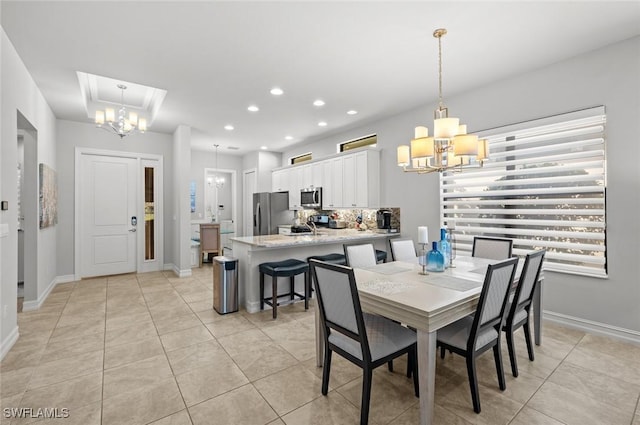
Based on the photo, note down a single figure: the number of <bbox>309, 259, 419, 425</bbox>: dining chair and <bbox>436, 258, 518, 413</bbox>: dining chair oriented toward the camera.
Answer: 0

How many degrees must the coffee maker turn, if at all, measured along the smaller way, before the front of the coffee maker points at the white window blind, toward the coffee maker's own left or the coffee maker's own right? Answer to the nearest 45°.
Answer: approximately 90° to the coffee maker's own left

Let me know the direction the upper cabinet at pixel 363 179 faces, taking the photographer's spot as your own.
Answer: facing the viewer and to the left of the viewer

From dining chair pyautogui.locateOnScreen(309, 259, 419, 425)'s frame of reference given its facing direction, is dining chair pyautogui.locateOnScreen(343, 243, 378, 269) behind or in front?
in front

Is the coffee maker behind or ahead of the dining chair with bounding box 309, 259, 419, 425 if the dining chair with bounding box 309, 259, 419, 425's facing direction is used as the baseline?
ahead

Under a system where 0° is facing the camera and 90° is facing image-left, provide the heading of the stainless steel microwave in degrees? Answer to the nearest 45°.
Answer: approximately 45°

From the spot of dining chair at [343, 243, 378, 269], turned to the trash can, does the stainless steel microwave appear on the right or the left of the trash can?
right

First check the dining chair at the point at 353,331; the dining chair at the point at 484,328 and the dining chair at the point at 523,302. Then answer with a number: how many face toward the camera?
0

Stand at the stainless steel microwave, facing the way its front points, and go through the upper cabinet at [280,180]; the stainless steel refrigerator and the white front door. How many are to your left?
0

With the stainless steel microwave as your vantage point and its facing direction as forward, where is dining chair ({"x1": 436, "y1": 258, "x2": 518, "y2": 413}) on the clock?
The dining chair is roughly at 10 o'clock from the stainless steel microwave.

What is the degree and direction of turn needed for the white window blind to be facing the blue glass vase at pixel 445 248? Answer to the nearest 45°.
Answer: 0° — it already faces it

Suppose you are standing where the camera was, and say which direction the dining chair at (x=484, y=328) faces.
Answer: facing away from the viewer and to the left of the viewer

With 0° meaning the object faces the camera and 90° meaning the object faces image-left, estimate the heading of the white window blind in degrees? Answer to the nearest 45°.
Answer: approximately 45°
